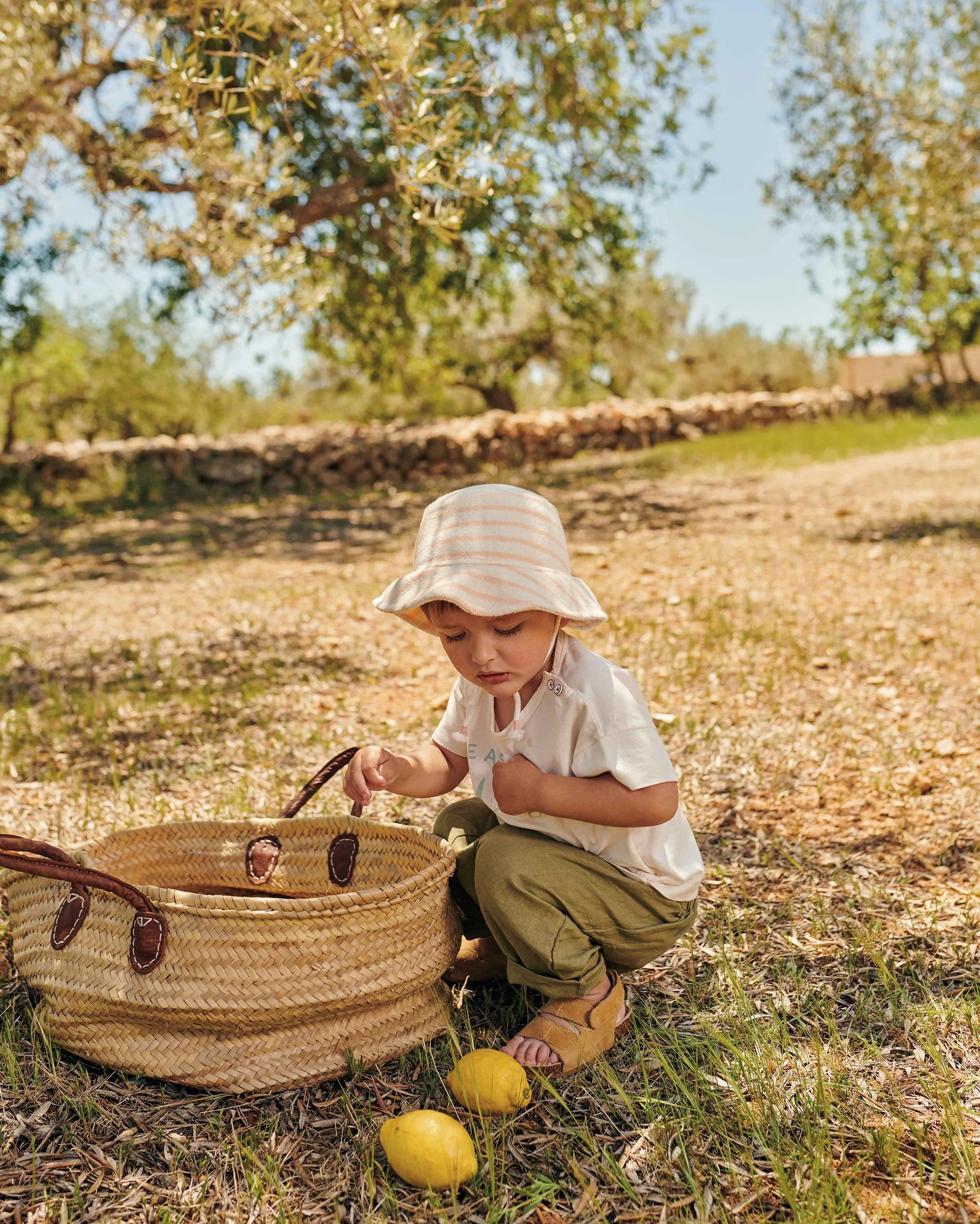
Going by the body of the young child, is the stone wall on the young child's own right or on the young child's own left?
on the young child's own right

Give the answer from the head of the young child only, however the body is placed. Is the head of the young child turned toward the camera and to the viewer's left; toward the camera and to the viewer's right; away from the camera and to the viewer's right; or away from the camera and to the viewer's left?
toward the camera and to the viewer's left

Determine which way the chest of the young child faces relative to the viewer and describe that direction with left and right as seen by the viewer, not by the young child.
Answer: facing the viewer and to the left of the viewer

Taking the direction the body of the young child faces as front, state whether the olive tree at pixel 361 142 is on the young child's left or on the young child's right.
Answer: on the young child's right
